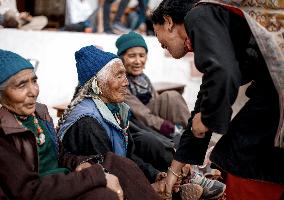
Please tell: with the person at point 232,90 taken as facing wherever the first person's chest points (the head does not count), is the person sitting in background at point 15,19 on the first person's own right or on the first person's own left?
on the first person's own right

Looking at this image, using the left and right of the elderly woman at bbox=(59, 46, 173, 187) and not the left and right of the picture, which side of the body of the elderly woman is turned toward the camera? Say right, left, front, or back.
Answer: right

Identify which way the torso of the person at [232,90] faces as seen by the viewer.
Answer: to the viewer's left

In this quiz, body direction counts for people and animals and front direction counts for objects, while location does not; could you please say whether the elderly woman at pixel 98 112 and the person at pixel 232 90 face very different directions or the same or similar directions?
very different directions

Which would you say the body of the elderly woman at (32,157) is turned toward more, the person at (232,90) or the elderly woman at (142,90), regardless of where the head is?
the person

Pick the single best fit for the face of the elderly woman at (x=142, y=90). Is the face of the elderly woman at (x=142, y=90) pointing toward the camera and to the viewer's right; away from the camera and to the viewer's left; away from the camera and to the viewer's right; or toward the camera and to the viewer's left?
toward the camera and to the viewer's right

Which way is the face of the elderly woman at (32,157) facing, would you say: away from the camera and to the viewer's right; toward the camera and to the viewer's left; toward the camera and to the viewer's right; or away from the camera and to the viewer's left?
toward the camera and to the viewer's right

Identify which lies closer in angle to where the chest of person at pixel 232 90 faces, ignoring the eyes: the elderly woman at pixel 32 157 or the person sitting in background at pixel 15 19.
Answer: the elderly woman

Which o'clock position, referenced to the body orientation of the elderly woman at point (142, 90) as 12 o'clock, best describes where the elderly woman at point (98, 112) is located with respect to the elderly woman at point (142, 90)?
the elderly woman at point (98, 112) is roughly at 2 o'clock from the elderly woman at point (142, 90).

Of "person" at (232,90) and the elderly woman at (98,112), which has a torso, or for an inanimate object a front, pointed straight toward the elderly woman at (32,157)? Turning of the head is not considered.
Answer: the person

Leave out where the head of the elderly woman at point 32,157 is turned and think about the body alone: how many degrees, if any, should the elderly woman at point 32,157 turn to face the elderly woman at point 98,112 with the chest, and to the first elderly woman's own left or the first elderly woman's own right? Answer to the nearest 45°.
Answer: approximately 90° to the first elderly woman's own left
